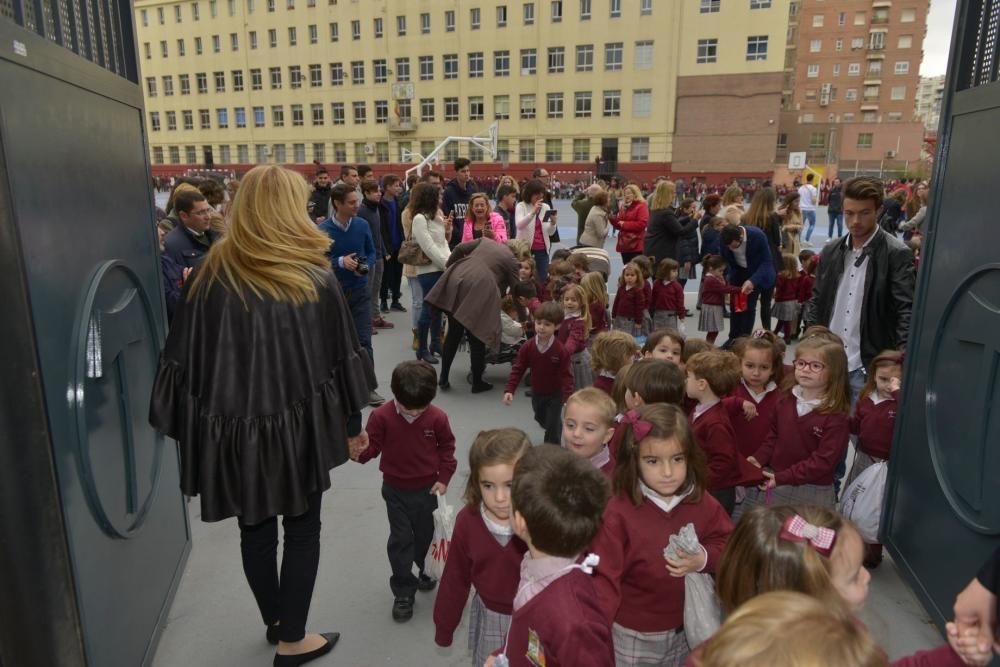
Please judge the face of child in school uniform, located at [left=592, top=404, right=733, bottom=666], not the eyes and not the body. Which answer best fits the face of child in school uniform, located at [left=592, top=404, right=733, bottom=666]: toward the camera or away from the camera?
toward the camera

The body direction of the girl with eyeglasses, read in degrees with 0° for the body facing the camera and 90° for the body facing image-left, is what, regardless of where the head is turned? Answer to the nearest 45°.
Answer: approximately 45°

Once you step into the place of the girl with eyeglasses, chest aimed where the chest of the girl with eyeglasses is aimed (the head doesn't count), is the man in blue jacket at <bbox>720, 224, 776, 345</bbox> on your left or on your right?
on your right

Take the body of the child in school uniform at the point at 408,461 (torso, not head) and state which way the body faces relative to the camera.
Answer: toward the camera

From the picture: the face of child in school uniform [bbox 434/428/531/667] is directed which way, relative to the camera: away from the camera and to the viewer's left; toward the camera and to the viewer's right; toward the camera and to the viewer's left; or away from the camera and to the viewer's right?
toward the camera and to the viewer's right

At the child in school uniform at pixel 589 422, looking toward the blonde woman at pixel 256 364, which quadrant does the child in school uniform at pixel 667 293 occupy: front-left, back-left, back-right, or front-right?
back-right

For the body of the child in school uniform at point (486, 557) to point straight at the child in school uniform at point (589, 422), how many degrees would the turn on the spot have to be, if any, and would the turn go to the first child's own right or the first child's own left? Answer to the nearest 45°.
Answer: approximately 90° to the first child's own left

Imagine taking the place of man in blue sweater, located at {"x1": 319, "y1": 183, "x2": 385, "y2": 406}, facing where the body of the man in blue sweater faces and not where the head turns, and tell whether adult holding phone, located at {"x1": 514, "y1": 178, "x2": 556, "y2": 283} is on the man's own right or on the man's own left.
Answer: on the man's own left

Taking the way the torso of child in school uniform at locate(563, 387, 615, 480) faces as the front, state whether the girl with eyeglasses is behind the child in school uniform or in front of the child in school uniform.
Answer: behind

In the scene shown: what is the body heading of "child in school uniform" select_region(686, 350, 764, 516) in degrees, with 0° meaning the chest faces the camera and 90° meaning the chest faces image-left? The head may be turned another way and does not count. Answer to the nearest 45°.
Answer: approximately 90°
